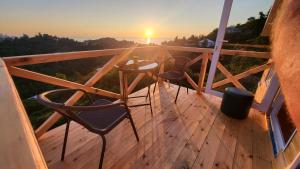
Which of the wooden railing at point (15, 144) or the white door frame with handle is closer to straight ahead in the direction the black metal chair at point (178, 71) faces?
the wooden railing

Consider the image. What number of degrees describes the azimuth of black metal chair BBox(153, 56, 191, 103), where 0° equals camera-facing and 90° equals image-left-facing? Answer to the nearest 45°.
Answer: approximately 45°

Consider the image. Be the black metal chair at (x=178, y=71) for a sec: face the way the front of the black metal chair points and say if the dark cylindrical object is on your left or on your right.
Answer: on your left

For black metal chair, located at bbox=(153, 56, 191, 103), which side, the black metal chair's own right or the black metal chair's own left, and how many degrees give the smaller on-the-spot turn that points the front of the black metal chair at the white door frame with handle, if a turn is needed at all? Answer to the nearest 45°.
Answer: approximately 135° to the black metal chair's own left

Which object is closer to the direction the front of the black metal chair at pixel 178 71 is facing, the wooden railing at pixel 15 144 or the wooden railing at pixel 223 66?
the wooden railing at pixel 15 144

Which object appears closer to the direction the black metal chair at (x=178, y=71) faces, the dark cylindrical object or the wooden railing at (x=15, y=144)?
the wooden railing

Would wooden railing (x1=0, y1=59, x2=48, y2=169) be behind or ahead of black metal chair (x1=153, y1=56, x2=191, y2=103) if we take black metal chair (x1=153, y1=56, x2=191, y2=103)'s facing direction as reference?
ahead
